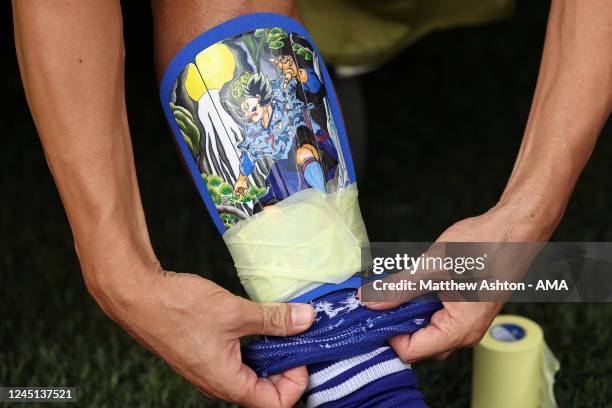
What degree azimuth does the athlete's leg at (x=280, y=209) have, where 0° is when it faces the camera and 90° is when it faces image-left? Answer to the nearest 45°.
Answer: approximately 0°
